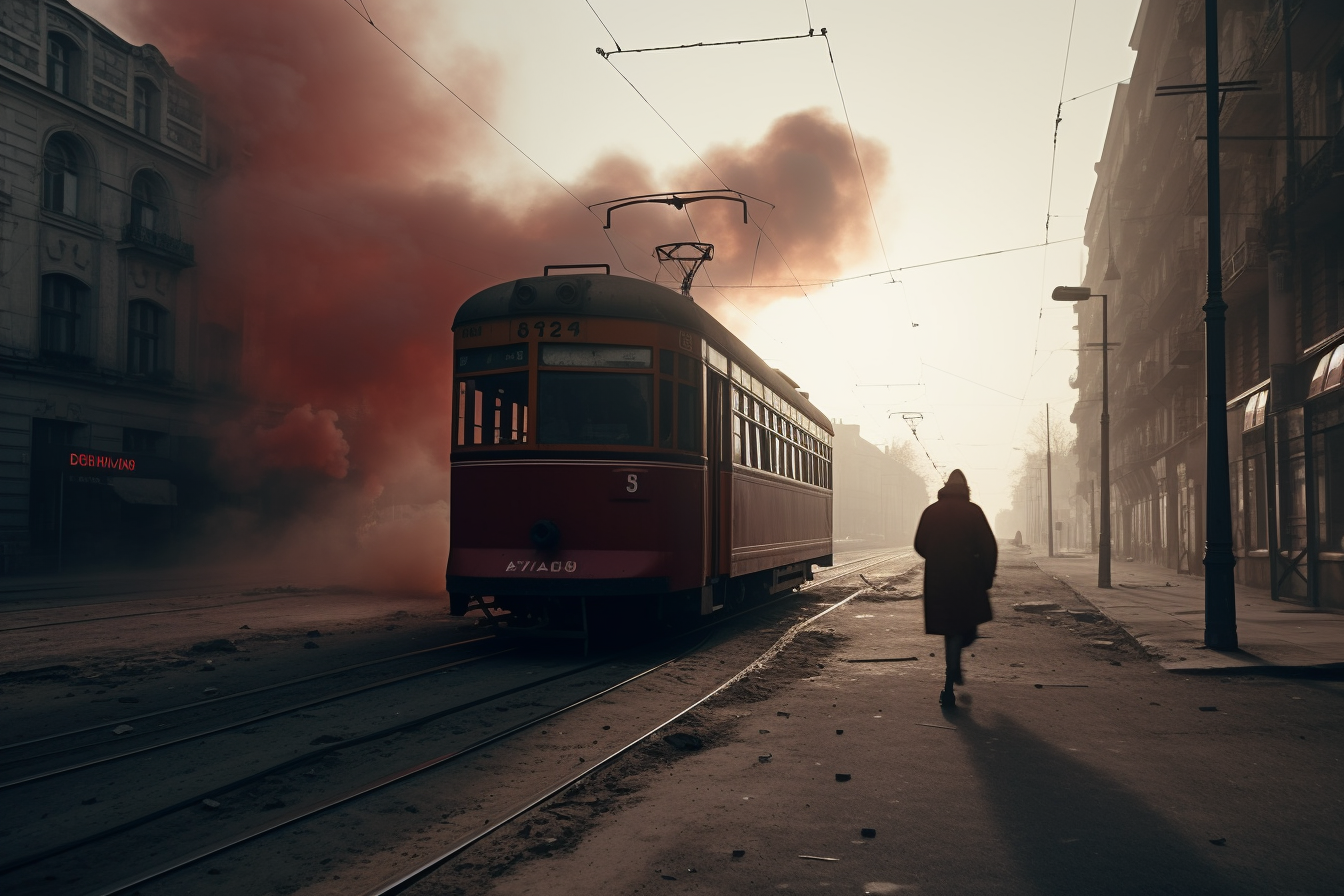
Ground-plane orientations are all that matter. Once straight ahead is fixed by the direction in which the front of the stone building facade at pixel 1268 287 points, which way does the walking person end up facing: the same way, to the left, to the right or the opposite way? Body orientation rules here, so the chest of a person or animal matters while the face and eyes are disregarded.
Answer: to the right

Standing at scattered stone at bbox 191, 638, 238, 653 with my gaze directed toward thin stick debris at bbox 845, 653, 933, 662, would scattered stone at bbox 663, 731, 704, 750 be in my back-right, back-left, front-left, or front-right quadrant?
front-right

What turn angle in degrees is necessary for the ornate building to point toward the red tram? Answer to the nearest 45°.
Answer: approximately 45° to its right

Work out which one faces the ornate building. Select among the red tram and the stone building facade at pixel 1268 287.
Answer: the stone building facade

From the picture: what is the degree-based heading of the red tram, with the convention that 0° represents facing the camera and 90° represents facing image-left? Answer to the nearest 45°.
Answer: approximately 45°

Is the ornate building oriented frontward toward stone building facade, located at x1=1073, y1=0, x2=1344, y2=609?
yes

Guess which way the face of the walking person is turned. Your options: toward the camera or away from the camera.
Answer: away from the camera

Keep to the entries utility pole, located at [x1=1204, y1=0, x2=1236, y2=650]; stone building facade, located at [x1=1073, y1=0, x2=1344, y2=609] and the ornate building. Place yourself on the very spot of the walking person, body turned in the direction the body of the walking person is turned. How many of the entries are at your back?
0

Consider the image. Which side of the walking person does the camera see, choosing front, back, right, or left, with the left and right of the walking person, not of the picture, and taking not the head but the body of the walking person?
back

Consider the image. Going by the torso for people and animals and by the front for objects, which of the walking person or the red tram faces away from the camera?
the walking person

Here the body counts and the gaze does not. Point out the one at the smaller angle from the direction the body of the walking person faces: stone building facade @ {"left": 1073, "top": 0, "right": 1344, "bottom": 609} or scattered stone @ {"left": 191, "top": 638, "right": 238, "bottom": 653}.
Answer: the stone building facade

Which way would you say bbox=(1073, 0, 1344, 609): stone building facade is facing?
to the viewer's left

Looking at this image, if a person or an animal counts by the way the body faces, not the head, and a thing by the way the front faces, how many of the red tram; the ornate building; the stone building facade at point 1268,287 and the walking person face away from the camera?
1

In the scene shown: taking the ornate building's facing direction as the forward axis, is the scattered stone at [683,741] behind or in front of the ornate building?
in front

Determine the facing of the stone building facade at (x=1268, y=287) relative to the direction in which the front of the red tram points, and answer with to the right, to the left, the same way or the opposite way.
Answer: to the right

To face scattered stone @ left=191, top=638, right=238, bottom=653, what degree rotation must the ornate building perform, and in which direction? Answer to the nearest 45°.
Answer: approximately 45° to its right

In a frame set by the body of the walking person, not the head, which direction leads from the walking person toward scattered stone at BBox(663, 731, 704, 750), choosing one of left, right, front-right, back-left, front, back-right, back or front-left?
back-left
